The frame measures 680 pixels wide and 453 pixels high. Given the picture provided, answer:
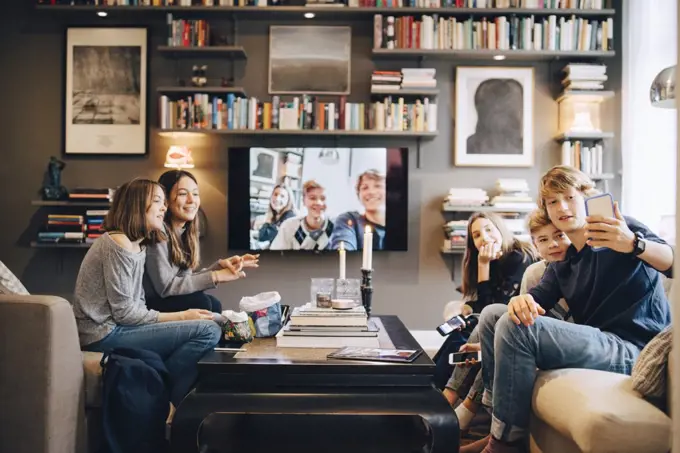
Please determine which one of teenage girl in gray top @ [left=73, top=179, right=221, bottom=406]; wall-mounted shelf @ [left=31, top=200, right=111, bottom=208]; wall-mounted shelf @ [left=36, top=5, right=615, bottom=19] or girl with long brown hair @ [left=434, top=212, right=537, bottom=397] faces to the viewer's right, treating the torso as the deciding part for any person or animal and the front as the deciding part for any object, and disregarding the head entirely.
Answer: the teenage girl in gray top

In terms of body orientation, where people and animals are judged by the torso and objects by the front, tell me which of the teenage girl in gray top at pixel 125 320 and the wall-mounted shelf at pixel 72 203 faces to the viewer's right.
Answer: the teenage girl in gray top

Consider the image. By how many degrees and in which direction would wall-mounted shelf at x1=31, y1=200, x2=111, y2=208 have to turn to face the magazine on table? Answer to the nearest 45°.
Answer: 0° — it already faces it

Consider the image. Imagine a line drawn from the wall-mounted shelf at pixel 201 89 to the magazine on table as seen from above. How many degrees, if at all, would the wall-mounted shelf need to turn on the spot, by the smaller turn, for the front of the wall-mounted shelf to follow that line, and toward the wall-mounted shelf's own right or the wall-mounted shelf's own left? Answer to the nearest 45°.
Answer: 0° — it already faces it

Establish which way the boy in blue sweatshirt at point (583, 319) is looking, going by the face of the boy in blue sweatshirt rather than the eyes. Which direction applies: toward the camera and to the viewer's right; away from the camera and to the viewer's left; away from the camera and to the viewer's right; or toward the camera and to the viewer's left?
toward the camera and to the viewer's right

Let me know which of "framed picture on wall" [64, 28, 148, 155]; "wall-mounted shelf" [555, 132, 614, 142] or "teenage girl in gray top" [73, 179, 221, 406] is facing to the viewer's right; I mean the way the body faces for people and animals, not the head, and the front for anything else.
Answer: the teenage girl in gray top
